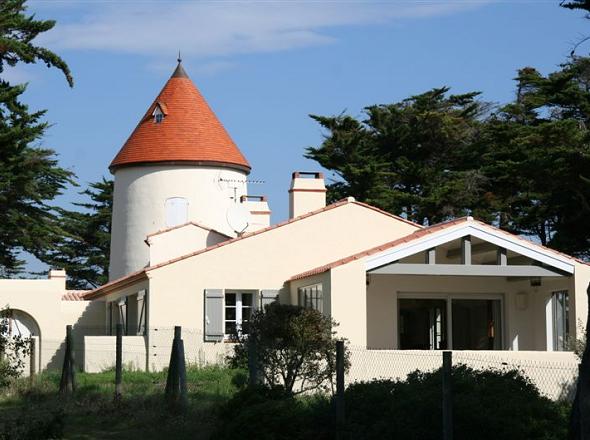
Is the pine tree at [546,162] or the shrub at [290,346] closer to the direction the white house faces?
the shrub

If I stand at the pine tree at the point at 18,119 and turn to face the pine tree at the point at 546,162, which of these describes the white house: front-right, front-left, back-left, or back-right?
front-right

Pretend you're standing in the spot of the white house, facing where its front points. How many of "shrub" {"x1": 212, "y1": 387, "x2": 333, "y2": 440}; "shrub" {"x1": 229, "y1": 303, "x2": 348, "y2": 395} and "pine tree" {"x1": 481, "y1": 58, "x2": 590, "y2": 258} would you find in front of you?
2

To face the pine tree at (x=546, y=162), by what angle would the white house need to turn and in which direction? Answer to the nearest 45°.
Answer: approximately 135° to its left

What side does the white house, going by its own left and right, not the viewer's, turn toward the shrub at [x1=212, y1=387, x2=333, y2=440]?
front

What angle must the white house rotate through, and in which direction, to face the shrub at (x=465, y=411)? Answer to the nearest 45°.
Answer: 0° — it already faces it

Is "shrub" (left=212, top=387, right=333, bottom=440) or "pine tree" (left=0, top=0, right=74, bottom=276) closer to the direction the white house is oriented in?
the shrub

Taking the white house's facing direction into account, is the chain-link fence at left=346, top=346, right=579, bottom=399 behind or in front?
in front

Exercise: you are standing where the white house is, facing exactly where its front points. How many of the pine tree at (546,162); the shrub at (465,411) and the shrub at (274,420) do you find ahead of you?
2

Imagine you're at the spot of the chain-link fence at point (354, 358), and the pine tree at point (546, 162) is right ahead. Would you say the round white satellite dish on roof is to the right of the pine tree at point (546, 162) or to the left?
left

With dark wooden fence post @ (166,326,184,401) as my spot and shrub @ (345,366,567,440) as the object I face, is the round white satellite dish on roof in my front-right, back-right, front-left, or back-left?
back-left

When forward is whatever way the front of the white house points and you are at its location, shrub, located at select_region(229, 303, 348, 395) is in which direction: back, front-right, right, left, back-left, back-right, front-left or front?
front
